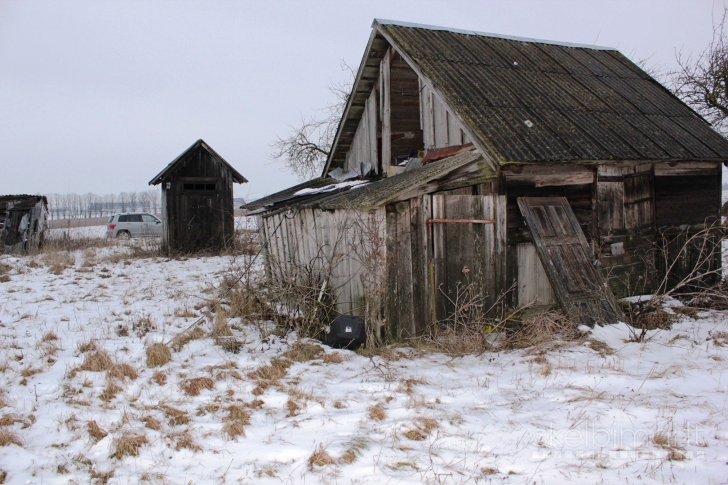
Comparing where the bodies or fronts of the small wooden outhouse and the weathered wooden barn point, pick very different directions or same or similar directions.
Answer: same or similar directions

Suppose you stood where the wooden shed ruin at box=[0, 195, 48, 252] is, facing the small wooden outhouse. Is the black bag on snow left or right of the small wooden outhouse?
right

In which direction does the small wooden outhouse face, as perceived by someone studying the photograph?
facing the viewer

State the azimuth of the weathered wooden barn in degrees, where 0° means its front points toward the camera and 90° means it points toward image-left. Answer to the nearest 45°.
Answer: approximately 315°

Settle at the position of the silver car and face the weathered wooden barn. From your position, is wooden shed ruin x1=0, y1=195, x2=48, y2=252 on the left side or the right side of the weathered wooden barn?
right

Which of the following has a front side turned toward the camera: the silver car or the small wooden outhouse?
the small wooden outhouse

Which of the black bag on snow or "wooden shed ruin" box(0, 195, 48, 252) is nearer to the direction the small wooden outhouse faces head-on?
the black bag on snow

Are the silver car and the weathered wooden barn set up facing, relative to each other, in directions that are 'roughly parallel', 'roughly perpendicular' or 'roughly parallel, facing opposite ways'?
roughly perpendicular
